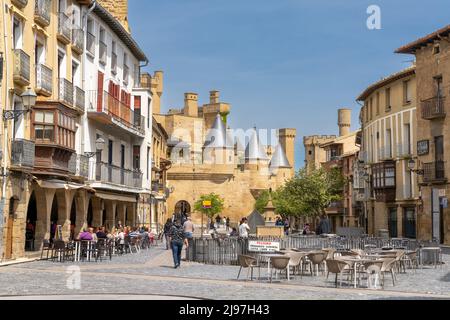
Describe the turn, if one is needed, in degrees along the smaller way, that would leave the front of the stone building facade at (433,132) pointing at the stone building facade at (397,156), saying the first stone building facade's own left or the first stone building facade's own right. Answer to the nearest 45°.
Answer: approximately 135° to the first stone building facade's own right

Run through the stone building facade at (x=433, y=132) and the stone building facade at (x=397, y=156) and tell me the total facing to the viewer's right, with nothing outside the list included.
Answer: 0

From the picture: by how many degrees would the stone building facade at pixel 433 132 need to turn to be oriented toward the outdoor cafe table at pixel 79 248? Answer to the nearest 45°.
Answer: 0° — it already faces it

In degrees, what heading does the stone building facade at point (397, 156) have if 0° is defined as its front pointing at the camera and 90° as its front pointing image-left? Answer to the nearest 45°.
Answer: approximately 45°

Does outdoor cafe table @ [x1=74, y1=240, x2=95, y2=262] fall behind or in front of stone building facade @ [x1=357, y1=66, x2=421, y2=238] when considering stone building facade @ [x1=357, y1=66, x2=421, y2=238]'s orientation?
in front

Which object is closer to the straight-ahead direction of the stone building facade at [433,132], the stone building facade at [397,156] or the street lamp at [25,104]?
the street lamp

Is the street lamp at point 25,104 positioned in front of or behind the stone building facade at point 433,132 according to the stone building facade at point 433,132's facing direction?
in front
